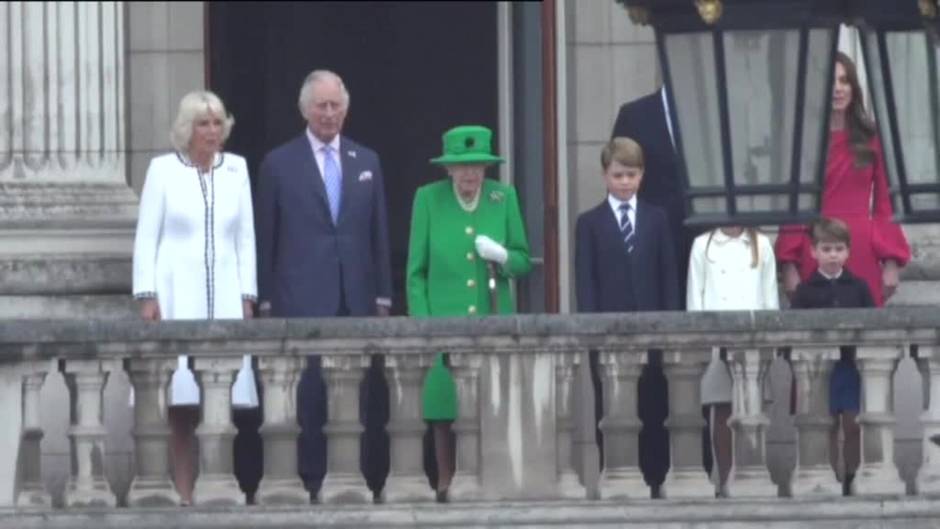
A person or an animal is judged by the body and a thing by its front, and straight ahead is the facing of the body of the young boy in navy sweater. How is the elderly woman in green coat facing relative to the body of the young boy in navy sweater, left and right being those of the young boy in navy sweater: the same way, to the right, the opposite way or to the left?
the same way

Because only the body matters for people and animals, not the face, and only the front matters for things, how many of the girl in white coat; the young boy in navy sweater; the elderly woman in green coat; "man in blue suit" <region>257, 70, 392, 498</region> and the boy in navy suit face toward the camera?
5

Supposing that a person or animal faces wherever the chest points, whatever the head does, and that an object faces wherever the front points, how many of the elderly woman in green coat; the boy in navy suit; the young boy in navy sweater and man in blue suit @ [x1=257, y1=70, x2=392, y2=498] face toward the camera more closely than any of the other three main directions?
4

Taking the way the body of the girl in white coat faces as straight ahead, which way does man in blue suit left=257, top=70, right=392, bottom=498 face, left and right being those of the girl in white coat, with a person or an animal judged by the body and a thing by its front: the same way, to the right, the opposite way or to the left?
the same way

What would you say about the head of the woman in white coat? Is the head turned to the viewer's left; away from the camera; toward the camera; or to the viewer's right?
toward the camera

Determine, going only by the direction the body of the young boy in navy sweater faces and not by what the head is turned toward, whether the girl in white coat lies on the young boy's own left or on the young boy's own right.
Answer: on the young boy's own right

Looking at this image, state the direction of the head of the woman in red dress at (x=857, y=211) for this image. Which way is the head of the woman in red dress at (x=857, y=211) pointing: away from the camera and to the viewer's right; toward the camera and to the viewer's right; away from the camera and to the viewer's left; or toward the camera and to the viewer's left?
toward the camera and to the viewer's left

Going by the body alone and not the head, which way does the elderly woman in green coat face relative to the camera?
toward the camera

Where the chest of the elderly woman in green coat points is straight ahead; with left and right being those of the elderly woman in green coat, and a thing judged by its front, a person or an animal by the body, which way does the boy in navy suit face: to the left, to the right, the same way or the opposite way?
the same way

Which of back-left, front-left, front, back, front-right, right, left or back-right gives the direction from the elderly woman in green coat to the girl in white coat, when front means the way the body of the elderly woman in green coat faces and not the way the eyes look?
left

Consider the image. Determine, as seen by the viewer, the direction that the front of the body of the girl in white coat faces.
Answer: toward the camera

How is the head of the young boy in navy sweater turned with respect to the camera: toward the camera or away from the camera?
toward the camera

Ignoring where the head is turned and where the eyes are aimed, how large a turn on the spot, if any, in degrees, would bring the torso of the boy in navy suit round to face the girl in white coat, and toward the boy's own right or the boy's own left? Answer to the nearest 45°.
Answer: approximately 90° to the boy's own left

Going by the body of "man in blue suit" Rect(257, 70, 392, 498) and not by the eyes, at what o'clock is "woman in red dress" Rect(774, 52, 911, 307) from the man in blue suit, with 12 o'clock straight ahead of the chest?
The woman in red dress is roughly at 9 o'clock from the man in blue suit.

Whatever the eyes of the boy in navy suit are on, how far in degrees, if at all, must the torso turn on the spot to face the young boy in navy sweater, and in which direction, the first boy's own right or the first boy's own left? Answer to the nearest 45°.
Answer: approximately 90° to the first boy's own left
